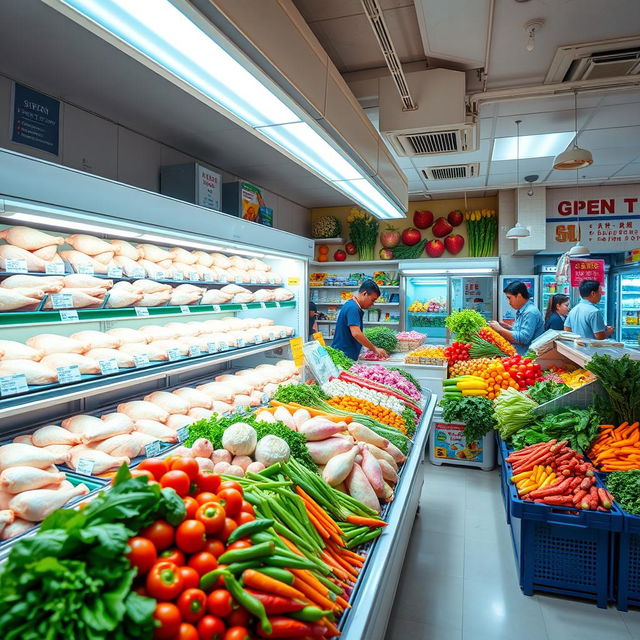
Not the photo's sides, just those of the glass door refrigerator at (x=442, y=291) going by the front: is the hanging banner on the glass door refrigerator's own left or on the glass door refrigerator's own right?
on the glass door refrigerator's own left

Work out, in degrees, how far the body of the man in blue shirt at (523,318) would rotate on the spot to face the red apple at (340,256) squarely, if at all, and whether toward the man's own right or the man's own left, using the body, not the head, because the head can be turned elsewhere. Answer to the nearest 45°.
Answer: approximately 45° to the man's own right

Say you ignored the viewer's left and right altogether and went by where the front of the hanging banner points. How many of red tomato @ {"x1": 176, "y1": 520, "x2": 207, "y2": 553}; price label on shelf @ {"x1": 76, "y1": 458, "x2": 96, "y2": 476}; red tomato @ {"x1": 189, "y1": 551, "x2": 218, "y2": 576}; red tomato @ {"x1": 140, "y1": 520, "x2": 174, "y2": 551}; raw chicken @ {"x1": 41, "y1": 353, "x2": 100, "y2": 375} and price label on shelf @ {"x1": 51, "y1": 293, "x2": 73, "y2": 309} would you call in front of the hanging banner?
6

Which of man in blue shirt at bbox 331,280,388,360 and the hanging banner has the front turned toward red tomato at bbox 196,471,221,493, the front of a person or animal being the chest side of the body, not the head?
the hanging banner

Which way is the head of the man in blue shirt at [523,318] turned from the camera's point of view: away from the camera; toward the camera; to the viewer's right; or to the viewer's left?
to the viewer's left

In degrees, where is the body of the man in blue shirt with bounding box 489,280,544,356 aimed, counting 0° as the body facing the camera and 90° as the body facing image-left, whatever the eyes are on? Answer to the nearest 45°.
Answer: approximately 90°

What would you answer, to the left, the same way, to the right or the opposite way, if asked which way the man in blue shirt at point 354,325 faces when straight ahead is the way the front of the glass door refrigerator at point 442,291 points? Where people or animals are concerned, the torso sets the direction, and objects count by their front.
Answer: to the left

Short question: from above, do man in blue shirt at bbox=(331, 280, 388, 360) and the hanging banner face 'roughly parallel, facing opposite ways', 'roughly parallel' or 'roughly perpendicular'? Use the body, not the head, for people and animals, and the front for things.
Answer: roughly perpendicular

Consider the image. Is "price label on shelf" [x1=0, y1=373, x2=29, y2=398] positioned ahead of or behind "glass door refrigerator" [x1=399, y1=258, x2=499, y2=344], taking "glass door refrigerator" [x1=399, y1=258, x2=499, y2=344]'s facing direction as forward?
ahead

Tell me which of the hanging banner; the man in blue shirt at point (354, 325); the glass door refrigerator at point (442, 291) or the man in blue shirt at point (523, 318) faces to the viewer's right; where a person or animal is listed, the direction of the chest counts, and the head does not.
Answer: the man in blue shirt at point (354, 325)

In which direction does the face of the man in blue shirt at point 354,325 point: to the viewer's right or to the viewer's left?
to the viewer's right

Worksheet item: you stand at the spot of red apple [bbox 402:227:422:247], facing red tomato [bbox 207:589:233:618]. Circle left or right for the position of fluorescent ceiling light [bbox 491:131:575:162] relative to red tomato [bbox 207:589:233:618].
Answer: left
